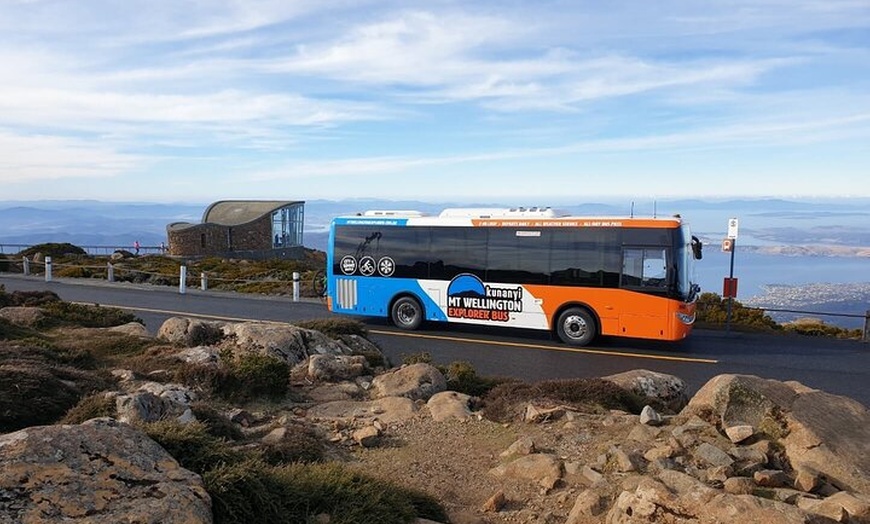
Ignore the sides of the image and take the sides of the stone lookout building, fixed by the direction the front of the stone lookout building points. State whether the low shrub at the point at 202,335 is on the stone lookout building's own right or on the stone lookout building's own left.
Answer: on the stone lookout building's own right

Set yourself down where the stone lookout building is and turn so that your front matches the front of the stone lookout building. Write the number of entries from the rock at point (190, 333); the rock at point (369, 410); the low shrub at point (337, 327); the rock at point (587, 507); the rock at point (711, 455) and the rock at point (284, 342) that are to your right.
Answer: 6

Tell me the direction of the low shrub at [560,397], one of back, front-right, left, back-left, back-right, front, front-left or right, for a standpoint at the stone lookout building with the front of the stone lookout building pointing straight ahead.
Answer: right

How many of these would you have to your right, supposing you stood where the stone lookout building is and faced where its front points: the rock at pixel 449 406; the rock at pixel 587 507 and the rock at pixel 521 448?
3

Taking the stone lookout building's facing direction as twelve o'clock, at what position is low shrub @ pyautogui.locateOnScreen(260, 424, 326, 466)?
The low shrub is roughly at 3 o'clock from the stone lookout building.

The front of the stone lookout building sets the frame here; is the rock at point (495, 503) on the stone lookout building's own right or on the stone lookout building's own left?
on the stone lookout building's own right

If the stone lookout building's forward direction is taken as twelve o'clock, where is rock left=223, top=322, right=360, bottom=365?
The rock is roughly at 3 o'clock from the stone lookout building.

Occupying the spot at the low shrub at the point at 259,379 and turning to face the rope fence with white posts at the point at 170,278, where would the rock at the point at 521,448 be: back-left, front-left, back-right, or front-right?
back-right

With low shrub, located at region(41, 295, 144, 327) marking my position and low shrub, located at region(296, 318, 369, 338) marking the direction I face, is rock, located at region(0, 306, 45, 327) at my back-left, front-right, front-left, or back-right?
back-right

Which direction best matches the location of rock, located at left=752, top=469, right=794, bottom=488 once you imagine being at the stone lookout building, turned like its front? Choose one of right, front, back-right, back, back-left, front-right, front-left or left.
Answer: right

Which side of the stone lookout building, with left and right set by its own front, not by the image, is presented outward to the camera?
right

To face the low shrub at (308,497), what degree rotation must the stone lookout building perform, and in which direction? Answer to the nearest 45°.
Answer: approximately 90° to its right

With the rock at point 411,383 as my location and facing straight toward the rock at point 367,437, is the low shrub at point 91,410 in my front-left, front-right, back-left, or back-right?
front-right

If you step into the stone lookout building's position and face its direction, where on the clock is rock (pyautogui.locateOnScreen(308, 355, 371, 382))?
The rock is roughly at 3 o'clock from the stone lookout building.

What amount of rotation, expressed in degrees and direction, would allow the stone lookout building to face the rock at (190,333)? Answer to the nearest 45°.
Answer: approximately 90° to its right

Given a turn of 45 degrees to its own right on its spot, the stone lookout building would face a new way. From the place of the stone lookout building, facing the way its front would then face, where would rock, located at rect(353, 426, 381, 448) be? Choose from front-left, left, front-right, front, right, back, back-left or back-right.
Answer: front-right

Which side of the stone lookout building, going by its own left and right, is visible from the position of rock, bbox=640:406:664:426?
right
